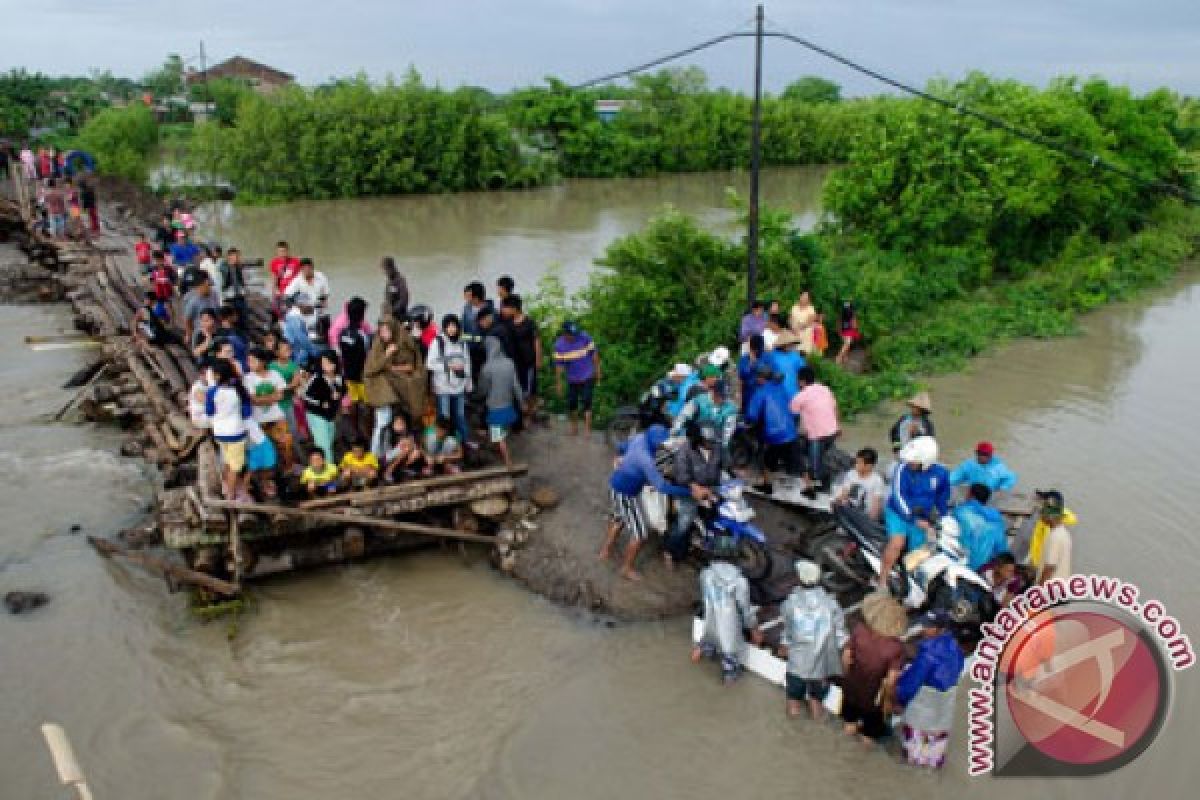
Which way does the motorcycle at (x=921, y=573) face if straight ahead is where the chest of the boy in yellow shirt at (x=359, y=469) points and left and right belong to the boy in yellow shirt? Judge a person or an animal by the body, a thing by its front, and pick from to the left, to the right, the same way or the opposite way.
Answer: the same way

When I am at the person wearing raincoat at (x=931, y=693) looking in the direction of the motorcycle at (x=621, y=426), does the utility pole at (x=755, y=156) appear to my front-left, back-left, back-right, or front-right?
front-right

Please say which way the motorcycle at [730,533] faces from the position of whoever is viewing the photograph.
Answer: facing the viewer and to the right of the viewer

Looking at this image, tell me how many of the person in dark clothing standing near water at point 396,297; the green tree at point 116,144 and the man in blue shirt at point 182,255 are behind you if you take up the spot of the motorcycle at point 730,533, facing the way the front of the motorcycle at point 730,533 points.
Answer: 3

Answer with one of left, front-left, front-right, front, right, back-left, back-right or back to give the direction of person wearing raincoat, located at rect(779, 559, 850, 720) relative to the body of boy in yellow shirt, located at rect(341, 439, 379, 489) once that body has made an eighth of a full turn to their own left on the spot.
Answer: front

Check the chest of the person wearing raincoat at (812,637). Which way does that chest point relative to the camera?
away from the camera

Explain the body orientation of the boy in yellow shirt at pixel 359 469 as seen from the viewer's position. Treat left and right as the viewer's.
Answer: facing the viewer

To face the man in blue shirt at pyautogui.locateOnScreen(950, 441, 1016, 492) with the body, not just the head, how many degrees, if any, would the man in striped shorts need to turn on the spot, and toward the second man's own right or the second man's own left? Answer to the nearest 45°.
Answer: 0° — they already face them

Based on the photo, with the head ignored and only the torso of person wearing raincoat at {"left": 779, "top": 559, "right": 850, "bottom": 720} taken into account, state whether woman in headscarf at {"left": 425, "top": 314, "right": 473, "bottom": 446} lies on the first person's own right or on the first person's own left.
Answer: on the first person's own left

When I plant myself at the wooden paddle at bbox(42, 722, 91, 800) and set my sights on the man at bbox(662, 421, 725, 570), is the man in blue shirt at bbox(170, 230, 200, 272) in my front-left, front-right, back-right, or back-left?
front-left

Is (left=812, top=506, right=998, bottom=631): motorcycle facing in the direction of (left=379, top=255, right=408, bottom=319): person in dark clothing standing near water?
no

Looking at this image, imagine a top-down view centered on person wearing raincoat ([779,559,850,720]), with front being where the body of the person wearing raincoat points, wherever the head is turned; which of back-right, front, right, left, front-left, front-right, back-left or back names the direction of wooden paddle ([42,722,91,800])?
back-left

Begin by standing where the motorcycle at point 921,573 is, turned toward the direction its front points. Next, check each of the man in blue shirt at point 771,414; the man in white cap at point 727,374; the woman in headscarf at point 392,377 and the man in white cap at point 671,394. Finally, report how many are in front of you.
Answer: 0

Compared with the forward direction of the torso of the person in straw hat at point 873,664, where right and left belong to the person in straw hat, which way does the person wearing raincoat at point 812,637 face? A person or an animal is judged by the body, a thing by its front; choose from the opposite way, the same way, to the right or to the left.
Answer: the same way

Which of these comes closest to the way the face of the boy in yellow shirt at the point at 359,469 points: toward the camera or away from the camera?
toward the camera

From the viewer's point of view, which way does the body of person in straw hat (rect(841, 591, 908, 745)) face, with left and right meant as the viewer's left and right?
facing away from the viewer

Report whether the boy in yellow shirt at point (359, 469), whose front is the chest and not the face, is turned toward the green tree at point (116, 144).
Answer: no

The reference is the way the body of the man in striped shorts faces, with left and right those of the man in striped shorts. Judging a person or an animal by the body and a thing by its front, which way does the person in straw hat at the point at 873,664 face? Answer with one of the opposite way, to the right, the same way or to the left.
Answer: to the left

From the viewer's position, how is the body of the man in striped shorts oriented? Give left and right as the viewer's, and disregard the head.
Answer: facing to the right of the viewer
